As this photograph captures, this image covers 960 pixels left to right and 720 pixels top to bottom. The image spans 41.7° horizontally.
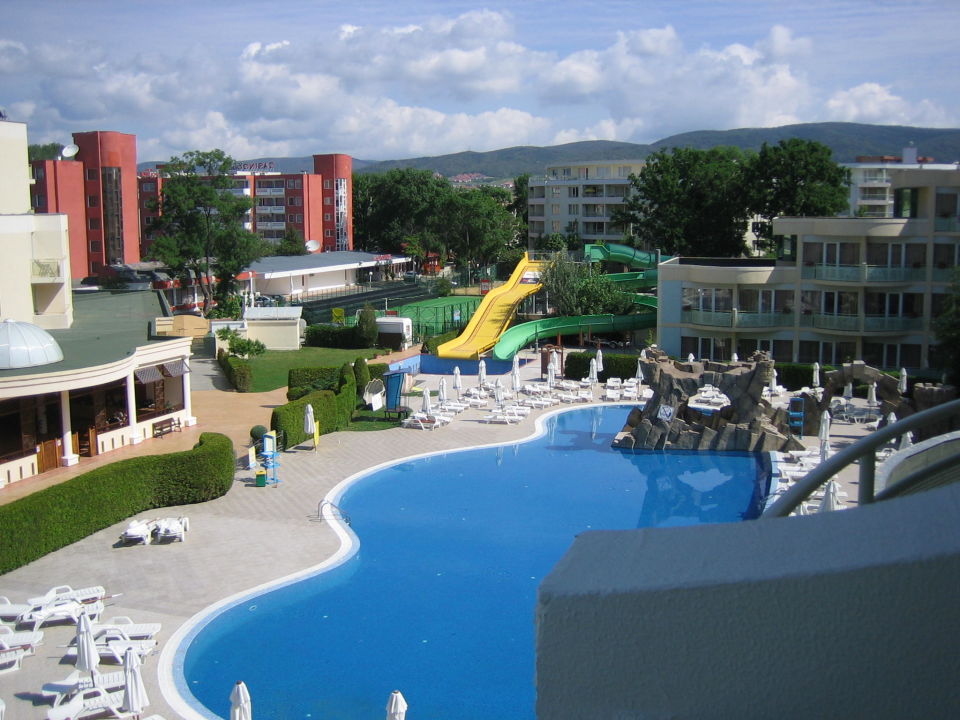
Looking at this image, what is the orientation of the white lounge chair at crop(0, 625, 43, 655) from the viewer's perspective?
to the viewer's right

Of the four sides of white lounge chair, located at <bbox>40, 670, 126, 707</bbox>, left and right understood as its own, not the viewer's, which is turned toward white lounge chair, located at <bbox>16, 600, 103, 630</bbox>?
left

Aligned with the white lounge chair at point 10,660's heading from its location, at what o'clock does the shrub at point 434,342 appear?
The shrub is roughly at 10 o'clock from the white lounge chair.

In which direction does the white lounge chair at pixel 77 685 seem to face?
to the viewer's right

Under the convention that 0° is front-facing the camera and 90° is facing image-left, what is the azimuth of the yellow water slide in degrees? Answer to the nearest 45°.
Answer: approximately 45°

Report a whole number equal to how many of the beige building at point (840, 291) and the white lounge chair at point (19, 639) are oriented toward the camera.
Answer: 1

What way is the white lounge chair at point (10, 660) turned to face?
to the viewer's right

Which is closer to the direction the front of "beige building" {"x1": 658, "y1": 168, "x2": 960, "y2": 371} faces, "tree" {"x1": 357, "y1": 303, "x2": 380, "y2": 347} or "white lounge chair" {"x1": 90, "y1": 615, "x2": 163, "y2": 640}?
the white lounge chair

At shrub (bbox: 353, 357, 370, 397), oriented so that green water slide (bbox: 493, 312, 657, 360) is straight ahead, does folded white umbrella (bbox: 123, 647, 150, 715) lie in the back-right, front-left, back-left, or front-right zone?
back-right
